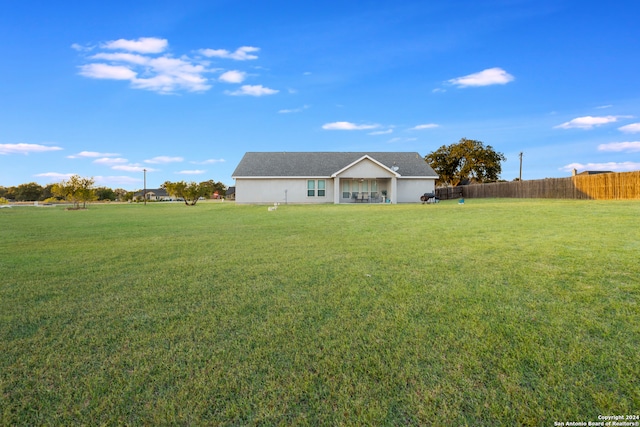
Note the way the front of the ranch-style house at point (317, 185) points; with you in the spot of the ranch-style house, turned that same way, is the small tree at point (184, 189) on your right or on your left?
on your left

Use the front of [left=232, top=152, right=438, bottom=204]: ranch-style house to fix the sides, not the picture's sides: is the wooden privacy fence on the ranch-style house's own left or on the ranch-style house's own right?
on the ranch-style house's own right

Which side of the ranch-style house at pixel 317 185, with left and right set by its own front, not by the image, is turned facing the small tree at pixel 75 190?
left

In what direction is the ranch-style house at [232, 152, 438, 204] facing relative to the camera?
away from the camera
